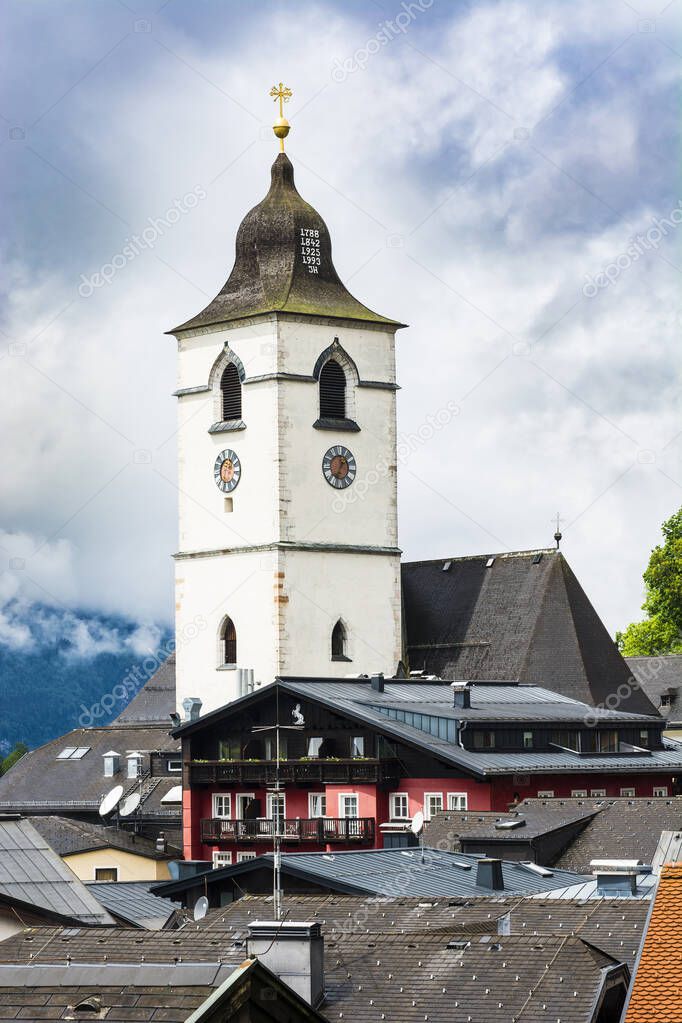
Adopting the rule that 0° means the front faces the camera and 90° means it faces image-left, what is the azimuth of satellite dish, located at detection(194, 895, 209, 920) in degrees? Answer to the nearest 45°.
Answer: approximately 45°
